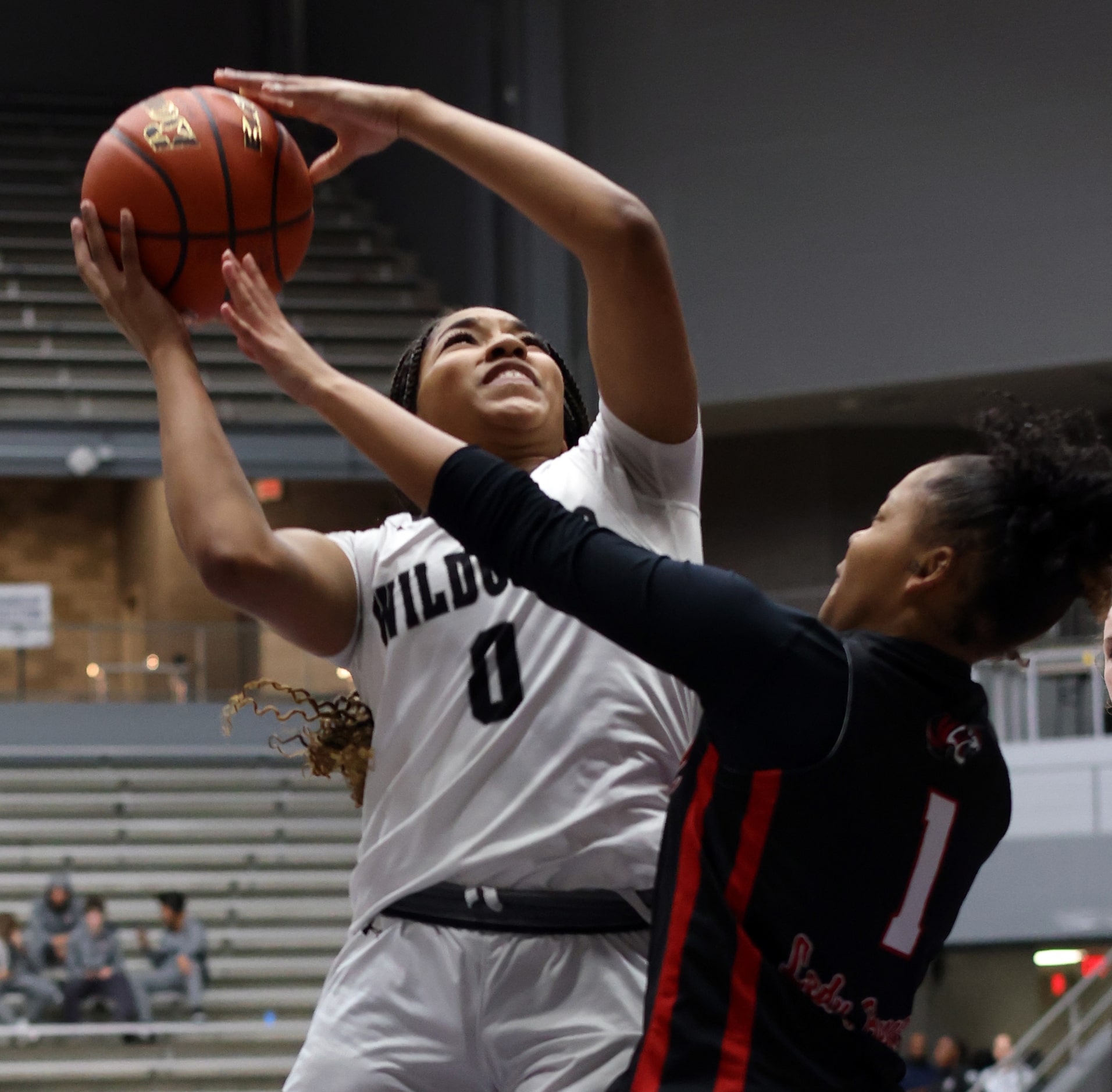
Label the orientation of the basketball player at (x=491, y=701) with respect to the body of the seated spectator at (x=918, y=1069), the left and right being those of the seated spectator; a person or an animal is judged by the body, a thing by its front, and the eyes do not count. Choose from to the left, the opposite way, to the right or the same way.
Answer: the same way

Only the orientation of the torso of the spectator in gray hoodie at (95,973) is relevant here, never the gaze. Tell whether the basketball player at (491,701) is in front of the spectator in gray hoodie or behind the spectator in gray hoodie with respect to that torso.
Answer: in front

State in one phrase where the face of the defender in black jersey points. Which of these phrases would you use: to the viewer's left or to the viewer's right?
to the viewer's left

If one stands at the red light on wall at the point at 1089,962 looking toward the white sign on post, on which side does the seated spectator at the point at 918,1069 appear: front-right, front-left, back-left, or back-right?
front-left

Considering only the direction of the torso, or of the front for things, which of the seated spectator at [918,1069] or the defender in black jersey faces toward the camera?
the seated spectator

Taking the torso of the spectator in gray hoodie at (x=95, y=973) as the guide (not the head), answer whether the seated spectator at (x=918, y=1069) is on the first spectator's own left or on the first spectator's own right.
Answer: on the first spectator's own left

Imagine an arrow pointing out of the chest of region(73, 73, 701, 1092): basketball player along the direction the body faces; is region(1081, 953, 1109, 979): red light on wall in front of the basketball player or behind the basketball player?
behind

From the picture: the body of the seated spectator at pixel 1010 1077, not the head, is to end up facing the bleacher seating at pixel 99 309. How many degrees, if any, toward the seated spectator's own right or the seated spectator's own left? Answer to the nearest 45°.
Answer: approximately 135° to the seated spectator's own right

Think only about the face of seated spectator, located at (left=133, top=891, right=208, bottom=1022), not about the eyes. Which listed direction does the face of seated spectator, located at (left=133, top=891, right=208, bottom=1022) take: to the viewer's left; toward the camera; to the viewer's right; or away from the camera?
to the viewer's left

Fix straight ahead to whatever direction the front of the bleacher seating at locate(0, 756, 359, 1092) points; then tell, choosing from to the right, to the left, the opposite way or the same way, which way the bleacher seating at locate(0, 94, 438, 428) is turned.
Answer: the same way

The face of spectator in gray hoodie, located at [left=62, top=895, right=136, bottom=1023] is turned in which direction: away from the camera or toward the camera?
toward the camera

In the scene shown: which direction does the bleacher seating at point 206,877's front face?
toward the camera
